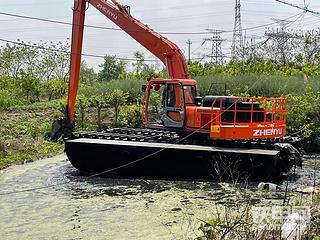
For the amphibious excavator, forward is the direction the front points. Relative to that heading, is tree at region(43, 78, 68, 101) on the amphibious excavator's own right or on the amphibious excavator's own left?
on the amphibious excavator's own right

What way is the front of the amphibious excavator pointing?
to the viewer's left

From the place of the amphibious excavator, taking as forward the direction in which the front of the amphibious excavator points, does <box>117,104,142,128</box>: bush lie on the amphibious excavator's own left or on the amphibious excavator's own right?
on the amphibious excavator's own right

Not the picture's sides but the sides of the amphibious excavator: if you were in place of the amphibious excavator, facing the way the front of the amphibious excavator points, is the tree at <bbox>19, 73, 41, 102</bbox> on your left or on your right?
on your right

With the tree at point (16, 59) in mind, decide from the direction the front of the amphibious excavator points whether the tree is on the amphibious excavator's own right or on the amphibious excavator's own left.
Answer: on the amphibious excavator's own right

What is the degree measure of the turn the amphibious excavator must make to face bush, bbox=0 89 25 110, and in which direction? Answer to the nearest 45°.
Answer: approximately 45° to its right

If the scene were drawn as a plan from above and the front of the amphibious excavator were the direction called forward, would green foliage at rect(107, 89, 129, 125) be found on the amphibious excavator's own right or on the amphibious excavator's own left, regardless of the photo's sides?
on the amphibious excavator's own right

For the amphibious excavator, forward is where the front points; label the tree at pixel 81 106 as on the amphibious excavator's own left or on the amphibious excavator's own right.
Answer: on the amphibious excavator's own right
